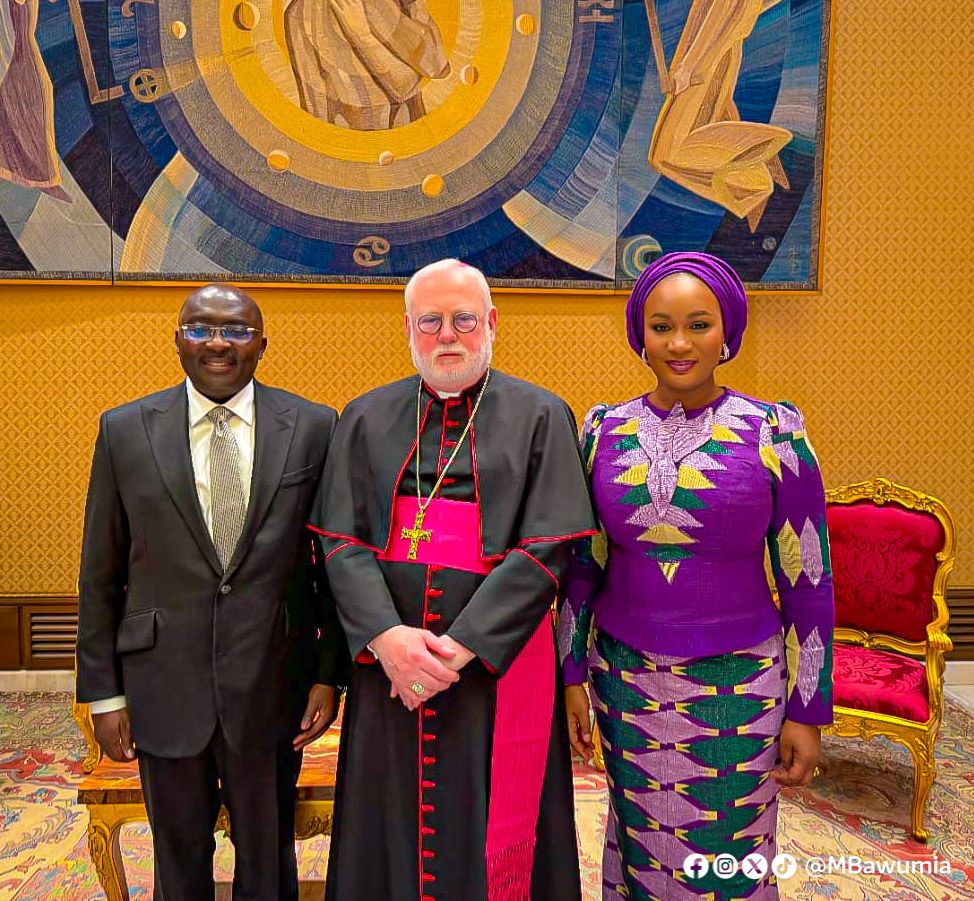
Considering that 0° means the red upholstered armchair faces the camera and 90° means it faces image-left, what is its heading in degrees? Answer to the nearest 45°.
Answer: approximately 45°

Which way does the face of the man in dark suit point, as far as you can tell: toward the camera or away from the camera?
toward the camera

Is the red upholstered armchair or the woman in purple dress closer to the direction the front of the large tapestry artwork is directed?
the woman in purple dress

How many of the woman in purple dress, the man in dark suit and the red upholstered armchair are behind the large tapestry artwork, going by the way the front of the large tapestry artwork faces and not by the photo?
0

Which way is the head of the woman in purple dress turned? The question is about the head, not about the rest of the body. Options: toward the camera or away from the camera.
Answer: toward the camera

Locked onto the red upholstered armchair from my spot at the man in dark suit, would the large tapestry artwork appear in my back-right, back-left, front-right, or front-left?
front-left

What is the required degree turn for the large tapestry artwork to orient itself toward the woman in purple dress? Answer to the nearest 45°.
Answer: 0° — it already faces them

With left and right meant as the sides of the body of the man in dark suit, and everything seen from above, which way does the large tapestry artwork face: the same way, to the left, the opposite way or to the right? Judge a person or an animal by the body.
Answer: the same way

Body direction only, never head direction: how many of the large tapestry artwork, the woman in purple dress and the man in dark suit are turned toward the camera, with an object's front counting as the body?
3

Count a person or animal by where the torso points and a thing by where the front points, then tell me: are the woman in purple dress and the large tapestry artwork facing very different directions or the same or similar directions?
same or similar directions

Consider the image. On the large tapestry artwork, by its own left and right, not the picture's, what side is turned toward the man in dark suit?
front

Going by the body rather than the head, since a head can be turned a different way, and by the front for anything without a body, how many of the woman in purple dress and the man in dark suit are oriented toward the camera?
2

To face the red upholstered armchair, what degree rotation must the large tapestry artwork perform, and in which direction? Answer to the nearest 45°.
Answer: approximately 45° to its left

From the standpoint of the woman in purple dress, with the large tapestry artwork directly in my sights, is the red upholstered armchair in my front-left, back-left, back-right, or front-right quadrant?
front-right

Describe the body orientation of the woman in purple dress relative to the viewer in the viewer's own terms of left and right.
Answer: facing the viewer

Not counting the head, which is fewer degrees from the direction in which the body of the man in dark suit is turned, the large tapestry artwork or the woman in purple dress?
the woman in purple dress

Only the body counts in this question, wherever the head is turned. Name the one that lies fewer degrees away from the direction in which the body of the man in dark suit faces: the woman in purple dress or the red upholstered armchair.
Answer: the woman in purple dress

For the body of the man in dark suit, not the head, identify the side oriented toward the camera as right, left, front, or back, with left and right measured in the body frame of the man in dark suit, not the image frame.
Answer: front
